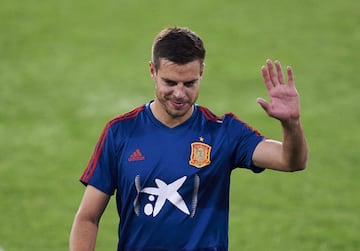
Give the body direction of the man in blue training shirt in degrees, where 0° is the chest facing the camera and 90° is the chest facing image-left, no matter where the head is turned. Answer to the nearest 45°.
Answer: approximately 0°
